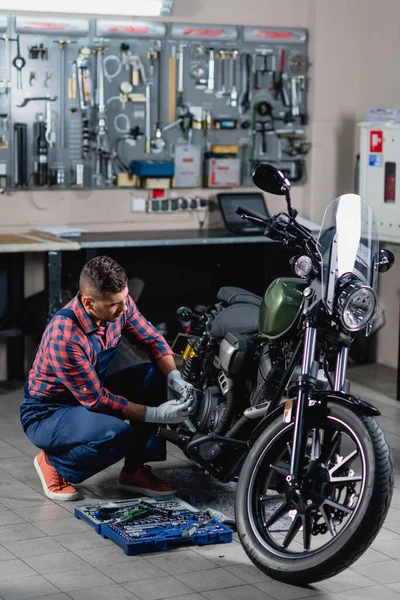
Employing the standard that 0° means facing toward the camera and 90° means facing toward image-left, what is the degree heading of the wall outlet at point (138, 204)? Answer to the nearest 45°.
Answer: approximately 0°

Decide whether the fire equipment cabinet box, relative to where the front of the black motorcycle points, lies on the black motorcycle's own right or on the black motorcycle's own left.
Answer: on the black motorcycle's own left

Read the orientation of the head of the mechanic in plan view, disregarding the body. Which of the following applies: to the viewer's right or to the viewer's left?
to the viewer's right

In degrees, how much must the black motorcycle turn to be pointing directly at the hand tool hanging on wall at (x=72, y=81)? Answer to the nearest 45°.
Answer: approximately 180°

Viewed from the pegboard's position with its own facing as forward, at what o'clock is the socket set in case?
The socket set in case is roughly at 12 o'clock from the pegboard.

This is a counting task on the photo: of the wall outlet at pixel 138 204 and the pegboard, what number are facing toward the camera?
2

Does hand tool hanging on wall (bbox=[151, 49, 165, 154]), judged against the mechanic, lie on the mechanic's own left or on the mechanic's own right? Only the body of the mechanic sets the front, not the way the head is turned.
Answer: on the mechanic's own left

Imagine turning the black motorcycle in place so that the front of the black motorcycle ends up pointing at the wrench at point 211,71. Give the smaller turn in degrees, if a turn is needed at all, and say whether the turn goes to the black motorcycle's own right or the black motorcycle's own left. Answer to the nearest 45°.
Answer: approximately 135° to the black motorcycle's own left

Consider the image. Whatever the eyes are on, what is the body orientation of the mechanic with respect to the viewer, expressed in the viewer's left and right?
facing the viewer and to the right of the viewer
